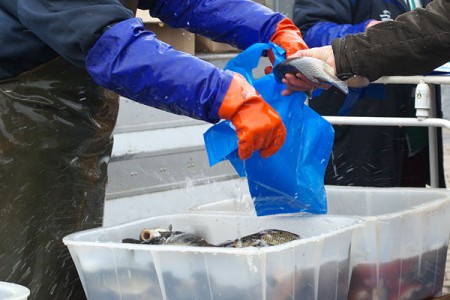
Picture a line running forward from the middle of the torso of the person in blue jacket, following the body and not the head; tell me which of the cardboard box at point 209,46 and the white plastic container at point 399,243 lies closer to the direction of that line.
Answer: the white plastic container

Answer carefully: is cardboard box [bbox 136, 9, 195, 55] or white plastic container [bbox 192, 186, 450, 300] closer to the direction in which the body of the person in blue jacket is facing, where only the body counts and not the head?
the white plastic container

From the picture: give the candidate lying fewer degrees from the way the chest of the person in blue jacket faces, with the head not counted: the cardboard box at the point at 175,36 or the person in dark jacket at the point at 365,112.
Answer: the person in dark jacket

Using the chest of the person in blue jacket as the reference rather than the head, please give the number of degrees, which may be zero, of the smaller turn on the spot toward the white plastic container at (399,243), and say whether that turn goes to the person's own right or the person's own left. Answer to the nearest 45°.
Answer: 0° — they already face it

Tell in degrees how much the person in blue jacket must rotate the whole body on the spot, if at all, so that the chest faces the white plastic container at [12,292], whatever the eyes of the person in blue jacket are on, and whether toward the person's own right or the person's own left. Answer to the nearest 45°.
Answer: approximately 90° to the person's own right

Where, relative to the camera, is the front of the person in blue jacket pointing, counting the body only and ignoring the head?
to the viewer's right

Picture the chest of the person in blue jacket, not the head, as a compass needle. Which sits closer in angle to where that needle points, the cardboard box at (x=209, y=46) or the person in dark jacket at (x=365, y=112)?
the person in dark jacket

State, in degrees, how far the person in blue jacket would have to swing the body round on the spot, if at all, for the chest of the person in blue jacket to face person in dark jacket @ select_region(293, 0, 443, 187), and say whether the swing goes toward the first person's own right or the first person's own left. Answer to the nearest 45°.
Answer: approximately 45° to the first person's own left
